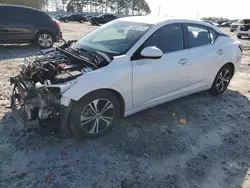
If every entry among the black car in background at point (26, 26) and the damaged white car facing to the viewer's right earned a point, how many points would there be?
0

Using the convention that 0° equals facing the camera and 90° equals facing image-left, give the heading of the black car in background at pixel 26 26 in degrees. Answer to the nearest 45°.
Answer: approximately 90°
